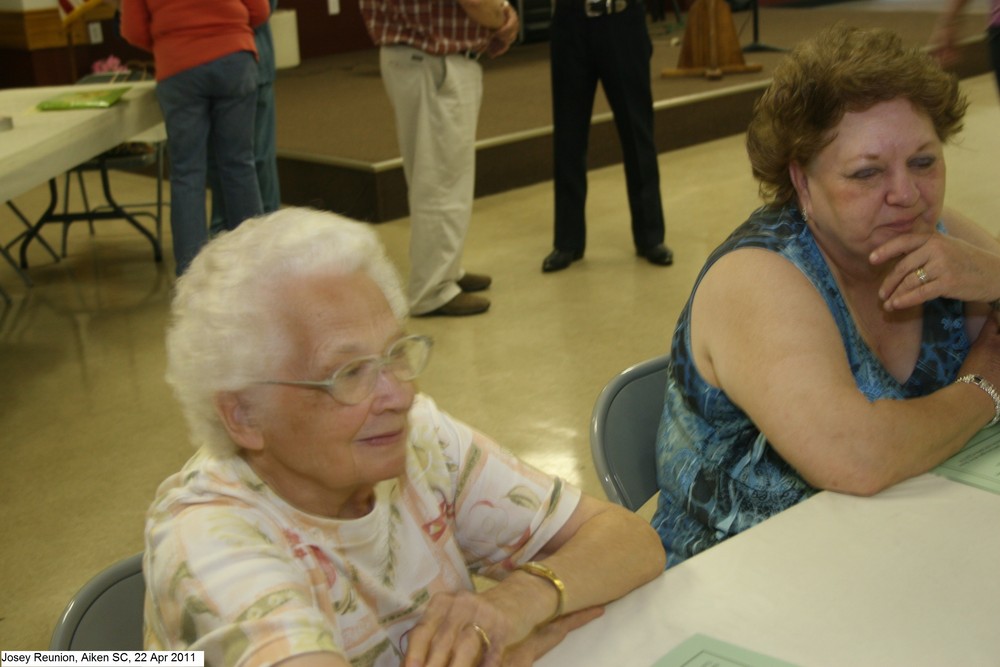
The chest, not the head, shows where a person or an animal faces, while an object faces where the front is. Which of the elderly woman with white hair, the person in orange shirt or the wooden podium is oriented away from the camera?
the person in orange shirt

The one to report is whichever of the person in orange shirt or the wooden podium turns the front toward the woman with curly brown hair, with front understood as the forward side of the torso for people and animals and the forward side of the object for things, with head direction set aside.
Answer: the wooden podium

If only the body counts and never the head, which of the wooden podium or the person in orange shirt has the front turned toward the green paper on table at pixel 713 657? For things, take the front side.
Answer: the wooden podium

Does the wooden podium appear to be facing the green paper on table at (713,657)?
yes

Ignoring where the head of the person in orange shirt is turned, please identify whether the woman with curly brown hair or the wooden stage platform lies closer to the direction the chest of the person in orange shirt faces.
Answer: the wooden stage platform

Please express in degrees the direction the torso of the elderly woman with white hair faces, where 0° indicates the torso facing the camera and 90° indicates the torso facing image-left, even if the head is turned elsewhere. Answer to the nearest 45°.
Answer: approximately 315°

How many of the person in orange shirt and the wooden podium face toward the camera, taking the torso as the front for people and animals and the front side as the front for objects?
1

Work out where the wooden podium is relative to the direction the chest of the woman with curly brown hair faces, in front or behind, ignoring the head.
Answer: behind

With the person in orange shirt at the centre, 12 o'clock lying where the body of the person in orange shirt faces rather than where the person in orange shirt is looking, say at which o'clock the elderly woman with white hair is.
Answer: The elderly woman with white hair is roughly at 6 o'clock from the person in orange shirt.
